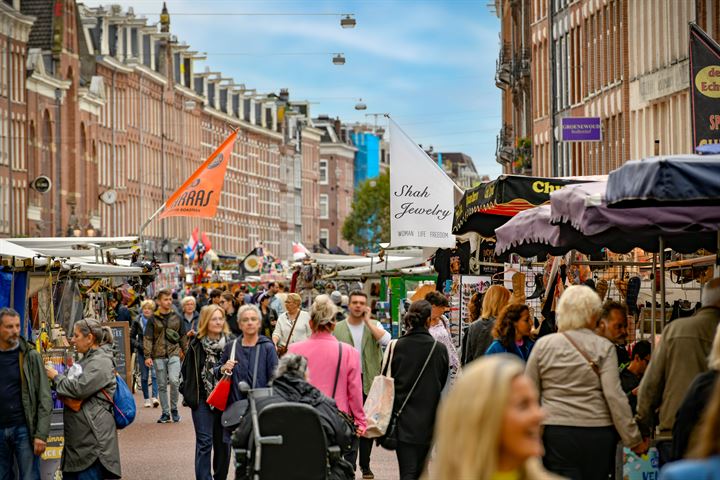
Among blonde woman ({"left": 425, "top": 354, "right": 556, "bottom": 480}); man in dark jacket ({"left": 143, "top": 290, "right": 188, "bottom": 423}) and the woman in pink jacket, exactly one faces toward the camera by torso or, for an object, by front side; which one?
the man in dark jacket

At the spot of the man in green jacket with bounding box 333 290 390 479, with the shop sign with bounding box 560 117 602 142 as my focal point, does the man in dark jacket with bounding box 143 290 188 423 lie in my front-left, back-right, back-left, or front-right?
front-left

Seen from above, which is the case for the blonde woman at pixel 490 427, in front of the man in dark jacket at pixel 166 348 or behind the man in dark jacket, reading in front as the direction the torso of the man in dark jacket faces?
in front

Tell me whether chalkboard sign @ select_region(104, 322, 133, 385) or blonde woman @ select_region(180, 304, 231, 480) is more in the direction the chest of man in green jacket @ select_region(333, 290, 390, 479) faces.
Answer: the blonde woman

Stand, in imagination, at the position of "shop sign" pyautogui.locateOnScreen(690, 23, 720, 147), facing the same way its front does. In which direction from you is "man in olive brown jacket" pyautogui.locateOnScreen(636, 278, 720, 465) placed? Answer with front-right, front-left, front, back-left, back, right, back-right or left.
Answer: front

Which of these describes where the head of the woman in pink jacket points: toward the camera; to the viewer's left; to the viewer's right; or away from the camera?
away from the camera

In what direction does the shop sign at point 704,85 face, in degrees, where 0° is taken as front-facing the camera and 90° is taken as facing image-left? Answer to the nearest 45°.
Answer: approximately 0°

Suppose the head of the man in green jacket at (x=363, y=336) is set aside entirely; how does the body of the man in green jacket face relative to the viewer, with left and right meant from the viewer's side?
facing the viewer

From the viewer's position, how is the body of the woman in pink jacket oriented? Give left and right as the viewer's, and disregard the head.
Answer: facing away from the viewer

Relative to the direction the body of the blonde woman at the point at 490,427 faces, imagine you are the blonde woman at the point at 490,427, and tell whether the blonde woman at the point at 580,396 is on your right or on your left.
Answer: on your left

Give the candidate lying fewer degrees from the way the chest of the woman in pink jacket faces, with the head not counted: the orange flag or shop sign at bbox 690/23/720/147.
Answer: the orange flag
